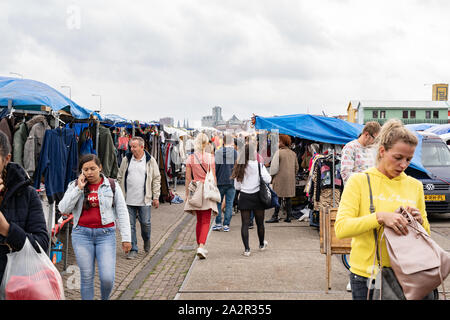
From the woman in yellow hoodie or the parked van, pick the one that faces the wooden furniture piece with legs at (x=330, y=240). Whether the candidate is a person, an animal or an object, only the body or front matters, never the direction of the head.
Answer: the parked van

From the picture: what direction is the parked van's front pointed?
toward the camera

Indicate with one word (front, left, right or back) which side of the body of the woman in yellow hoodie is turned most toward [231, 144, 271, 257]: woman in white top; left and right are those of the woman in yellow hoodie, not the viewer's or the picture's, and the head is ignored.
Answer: back

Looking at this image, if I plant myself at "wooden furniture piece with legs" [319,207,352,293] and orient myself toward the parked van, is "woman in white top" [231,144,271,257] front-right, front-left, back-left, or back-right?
front-left

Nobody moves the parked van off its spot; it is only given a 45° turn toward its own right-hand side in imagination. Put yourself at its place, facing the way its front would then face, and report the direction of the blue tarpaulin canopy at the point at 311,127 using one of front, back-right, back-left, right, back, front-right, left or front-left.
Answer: front

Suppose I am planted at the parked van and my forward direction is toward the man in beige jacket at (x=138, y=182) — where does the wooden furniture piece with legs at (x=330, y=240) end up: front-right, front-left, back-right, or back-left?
front-left

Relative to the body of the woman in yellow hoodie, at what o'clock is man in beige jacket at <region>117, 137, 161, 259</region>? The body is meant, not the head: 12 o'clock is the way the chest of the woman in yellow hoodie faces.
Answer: The man in beige jacket is roughly at 6 o'clock from the woman in yellow hoodie.

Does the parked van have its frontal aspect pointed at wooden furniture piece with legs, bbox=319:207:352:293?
yes

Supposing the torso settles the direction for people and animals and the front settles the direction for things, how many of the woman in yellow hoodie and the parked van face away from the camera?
0

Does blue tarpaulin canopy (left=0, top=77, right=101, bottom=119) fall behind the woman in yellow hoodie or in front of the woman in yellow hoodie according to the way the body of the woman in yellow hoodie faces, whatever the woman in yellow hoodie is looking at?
behind

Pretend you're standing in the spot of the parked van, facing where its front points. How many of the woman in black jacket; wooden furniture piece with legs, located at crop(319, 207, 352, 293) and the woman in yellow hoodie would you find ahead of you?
3

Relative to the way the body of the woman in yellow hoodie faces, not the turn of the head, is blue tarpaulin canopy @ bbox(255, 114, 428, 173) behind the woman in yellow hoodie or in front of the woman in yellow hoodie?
behind

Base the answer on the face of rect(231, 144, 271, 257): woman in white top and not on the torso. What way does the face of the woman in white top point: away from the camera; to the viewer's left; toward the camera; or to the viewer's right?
away from the camera

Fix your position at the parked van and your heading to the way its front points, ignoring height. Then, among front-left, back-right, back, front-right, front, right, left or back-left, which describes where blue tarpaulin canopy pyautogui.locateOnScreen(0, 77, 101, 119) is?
front-right

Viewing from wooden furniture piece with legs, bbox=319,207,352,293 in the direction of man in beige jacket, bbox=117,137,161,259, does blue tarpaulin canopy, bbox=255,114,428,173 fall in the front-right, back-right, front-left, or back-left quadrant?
front-right

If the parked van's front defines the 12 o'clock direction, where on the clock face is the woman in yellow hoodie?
The woman in yellow hoodie is roughly at 12 o'clock from the parked van.

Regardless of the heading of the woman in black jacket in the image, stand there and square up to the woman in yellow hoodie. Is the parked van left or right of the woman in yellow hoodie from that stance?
left

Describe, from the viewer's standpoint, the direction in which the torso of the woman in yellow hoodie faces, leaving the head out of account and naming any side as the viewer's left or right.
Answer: facing the viewer and to the right of the viewer

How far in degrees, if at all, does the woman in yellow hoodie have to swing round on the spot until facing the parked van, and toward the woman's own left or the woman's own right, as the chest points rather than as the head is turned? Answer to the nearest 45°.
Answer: approximately 135° to the woman's own left
